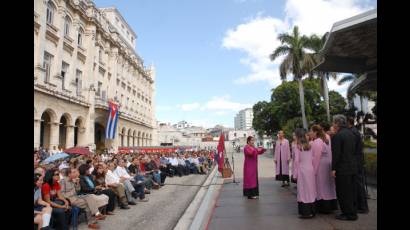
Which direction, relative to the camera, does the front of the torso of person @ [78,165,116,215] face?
to the viewer's right

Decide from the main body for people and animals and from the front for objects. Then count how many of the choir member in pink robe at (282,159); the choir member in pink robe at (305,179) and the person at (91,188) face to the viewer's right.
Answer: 1

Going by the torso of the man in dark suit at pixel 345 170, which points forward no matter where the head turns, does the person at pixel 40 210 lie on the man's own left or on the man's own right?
on the man's own left

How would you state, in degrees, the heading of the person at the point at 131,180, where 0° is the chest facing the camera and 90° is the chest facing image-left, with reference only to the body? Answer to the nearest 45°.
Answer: approximately 270°

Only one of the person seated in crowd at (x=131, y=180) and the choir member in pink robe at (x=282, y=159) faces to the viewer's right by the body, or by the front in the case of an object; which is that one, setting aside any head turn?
the person seated in crowd

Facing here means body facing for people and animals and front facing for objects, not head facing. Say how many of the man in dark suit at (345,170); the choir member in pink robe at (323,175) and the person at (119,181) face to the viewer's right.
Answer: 1

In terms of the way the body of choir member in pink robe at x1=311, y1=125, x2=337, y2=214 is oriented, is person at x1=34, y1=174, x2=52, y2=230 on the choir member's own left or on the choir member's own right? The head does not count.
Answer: on the choir member's own left

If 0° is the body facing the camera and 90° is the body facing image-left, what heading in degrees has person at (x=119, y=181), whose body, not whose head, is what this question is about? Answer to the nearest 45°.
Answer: approximately 270°

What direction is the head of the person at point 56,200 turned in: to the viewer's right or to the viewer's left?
to the viewer's right

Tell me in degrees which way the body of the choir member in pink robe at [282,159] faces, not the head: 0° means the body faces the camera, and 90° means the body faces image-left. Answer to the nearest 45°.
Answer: approximately 45°
